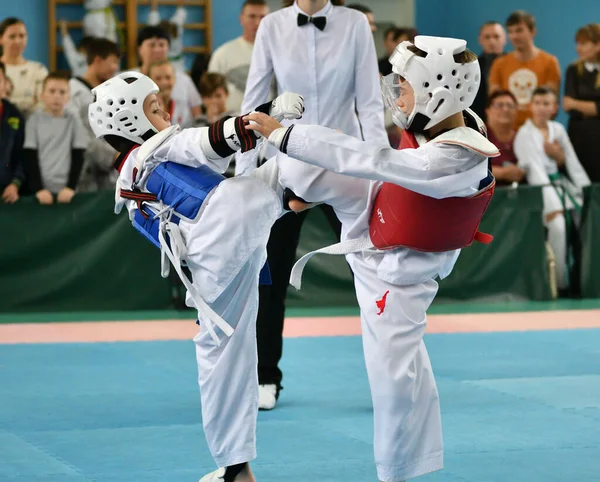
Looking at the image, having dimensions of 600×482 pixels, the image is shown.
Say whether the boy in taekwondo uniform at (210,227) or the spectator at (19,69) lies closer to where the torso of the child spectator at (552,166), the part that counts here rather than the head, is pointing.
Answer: the boy in taekwondo uniform

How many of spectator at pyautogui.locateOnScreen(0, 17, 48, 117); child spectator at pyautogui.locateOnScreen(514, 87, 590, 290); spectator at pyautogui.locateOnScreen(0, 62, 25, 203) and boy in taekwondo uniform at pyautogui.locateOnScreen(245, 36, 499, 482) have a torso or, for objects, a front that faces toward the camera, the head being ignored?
3

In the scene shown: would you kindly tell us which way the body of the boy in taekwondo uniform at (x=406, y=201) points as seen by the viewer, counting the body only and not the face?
to the viewer's left

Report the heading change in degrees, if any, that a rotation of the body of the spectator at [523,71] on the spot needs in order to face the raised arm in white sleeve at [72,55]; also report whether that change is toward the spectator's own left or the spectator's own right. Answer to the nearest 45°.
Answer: approximately 90° to the spectator's own right

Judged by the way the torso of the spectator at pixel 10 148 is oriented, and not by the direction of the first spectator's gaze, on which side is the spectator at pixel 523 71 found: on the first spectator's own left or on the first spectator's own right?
on the first spectator's own left

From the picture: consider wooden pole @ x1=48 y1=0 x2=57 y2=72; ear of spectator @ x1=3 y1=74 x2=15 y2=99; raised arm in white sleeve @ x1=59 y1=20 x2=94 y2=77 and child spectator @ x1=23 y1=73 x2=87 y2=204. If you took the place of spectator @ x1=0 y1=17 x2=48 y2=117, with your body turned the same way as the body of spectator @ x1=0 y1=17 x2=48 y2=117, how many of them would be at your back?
2

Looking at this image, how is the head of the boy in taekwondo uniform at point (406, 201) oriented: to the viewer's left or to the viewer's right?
to the viewer's left

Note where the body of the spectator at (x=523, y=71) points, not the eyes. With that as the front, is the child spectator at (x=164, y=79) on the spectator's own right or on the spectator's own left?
on the spectator's own right

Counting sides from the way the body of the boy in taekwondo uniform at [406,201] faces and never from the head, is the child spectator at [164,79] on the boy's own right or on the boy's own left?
on the boy's own right

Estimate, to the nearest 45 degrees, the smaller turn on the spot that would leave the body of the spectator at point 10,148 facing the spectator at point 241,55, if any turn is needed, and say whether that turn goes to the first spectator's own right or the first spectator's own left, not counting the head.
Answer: approximately 90° to the first spectator's own left

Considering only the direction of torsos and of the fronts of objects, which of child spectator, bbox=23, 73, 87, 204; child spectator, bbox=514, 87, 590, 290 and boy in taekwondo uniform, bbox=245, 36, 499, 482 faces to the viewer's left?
the boy in taekwondo uniform

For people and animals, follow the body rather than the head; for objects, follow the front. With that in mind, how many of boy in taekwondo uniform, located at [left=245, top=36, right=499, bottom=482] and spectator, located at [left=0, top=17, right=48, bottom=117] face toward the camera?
1

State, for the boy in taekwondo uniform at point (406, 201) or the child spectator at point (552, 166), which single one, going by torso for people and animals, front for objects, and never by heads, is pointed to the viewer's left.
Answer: the boy in taekwondo uniform
